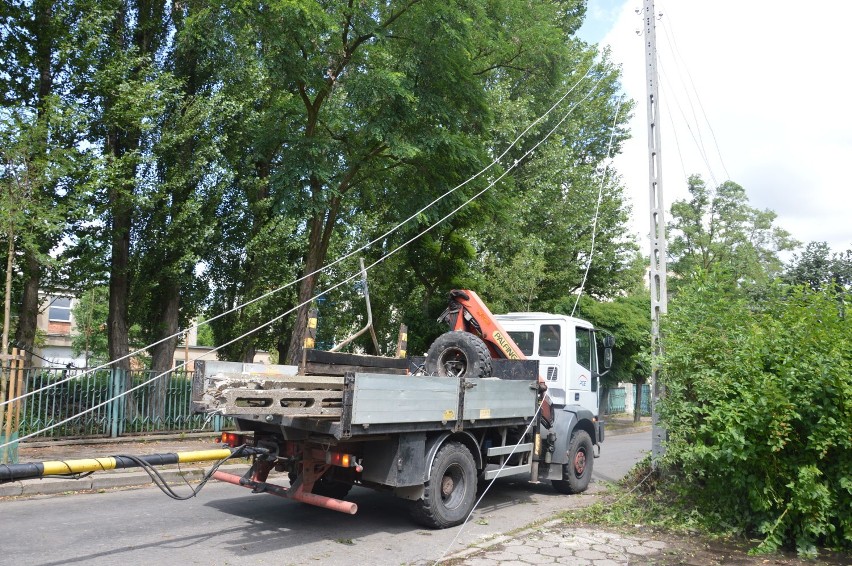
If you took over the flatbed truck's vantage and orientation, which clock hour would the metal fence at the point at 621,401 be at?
The metal fence is roughly at 11 o'clock from the flatbed truck.

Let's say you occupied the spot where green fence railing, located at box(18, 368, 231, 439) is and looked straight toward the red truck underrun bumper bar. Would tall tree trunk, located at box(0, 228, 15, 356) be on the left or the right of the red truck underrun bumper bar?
right

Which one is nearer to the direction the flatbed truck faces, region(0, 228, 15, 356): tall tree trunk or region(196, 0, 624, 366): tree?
the tree

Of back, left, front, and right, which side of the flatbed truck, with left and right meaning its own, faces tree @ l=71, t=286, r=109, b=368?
left

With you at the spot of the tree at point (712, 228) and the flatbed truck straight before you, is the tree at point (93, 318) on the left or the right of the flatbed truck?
right

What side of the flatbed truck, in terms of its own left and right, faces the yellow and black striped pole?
back

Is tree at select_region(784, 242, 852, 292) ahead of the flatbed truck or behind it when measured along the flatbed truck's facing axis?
ahead

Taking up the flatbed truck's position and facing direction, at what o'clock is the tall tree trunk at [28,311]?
The tall tree trunk is roughly at 9 o'clock from the flatbed truck.

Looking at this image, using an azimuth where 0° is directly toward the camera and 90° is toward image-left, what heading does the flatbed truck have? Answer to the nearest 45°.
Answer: approximately 225°

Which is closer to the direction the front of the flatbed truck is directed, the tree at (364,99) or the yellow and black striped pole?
the tree

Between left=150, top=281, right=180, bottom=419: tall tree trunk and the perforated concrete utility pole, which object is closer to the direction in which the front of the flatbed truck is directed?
the perforated concrete utility pole

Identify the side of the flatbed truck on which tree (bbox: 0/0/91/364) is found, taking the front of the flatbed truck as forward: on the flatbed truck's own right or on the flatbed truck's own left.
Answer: on the flatbed truck's own left

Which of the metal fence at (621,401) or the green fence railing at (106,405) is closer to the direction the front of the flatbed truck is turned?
the metal fence

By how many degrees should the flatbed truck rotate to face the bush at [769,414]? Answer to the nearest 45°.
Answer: approximately 45° to its right

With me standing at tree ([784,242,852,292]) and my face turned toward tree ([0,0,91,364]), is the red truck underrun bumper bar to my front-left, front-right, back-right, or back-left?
front-left
